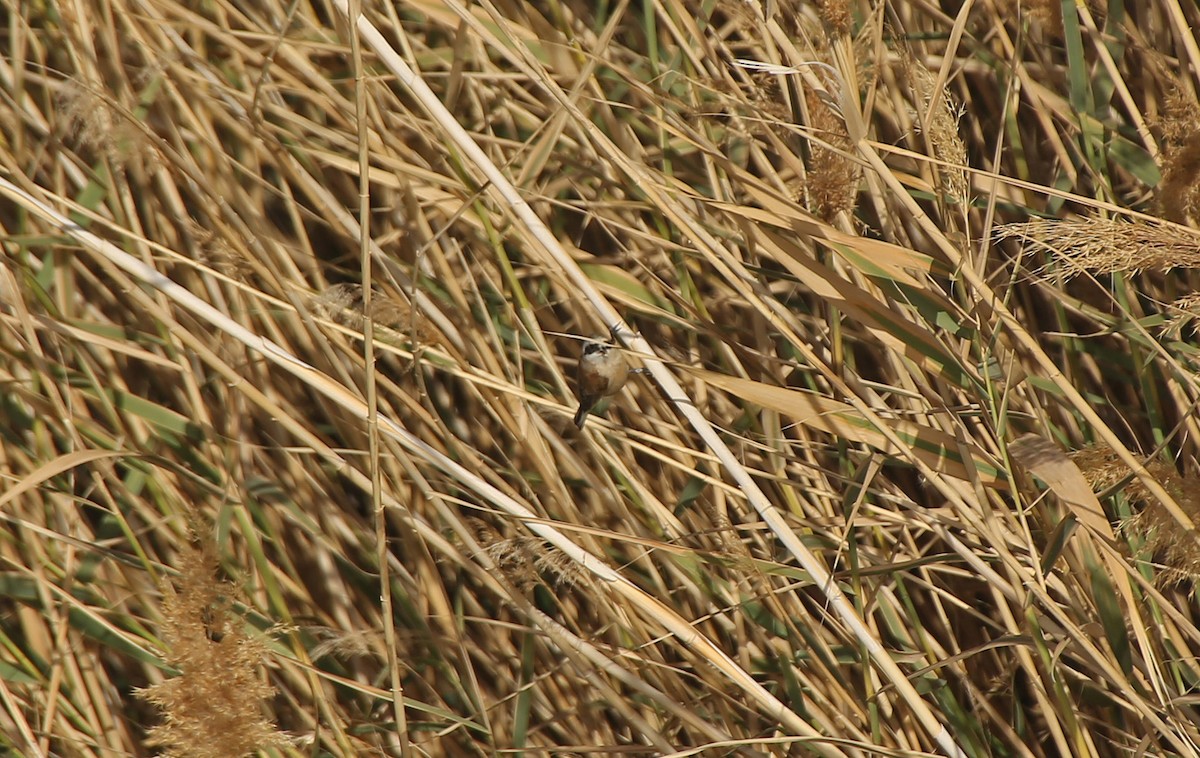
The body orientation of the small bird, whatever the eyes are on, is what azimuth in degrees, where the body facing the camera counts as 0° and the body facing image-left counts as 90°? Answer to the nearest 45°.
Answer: approximately 315°
